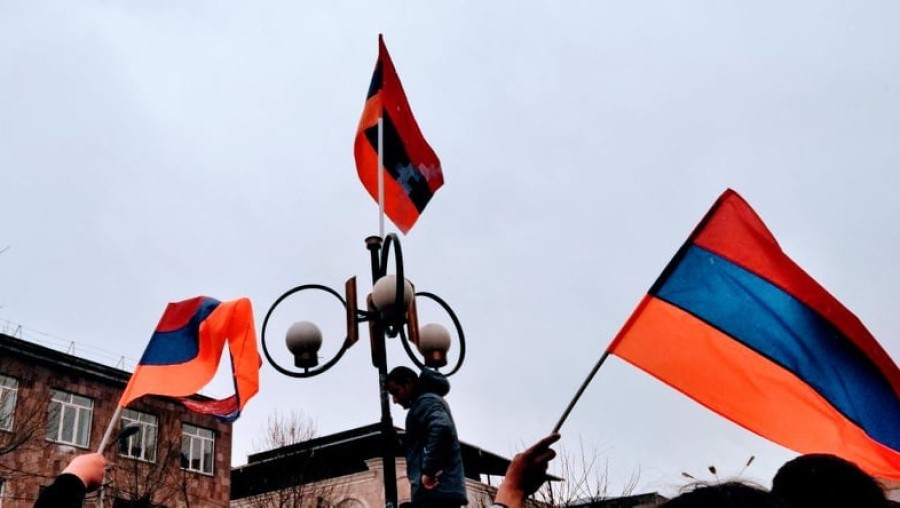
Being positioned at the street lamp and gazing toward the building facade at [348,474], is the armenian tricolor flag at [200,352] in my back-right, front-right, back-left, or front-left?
back-left

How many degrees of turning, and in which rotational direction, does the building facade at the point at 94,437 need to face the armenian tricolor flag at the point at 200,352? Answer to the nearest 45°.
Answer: approximately 45° to its right

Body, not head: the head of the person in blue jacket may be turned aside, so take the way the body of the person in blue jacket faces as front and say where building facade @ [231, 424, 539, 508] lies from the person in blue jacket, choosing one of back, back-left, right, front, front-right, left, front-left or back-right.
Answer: right

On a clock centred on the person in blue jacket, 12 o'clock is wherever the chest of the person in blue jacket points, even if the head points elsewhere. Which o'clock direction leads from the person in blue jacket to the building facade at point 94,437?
The building facade is roughly at 2 o'clock from the person in blue jacket.

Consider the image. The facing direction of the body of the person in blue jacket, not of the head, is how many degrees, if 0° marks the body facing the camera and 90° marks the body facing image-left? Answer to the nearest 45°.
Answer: approximately 90°

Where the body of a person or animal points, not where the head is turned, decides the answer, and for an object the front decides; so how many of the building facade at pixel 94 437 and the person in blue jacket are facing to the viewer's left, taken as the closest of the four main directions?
1

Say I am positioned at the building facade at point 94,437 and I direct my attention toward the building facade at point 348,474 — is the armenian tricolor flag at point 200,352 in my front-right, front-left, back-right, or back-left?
back-right

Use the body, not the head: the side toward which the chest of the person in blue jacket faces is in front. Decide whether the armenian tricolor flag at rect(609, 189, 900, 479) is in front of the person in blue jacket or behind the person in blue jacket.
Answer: behind

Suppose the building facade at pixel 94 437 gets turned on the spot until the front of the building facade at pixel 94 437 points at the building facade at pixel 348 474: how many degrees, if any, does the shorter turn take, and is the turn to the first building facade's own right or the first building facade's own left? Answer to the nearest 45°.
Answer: approximately 90° to the first building facade's own left

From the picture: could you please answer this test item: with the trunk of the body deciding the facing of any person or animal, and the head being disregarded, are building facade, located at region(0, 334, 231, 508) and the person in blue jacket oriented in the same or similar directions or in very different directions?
very different directions

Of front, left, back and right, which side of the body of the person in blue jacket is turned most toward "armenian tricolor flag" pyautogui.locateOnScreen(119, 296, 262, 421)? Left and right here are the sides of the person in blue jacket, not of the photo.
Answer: left

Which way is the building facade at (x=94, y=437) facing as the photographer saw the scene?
facing the viewer and to the right of the viewer
